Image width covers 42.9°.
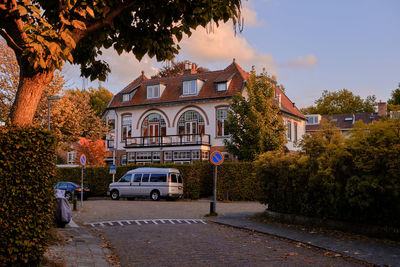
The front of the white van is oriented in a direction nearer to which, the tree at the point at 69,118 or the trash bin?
the tree

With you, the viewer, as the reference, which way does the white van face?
facing away from the viewer and to the left of the viewer

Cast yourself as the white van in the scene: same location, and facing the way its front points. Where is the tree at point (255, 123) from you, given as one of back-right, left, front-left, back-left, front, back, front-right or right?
back-right

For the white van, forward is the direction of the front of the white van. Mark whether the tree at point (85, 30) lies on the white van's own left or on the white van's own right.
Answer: on the white van's own left

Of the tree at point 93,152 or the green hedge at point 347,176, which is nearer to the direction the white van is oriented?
the tree
